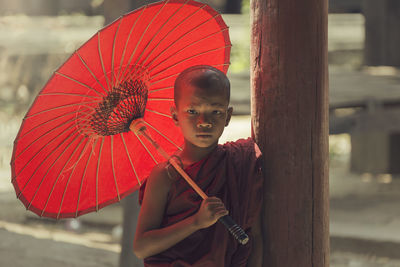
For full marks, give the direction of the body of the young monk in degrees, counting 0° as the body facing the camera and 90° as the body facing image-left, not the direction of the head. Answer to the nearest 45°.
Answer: approximately 0°
